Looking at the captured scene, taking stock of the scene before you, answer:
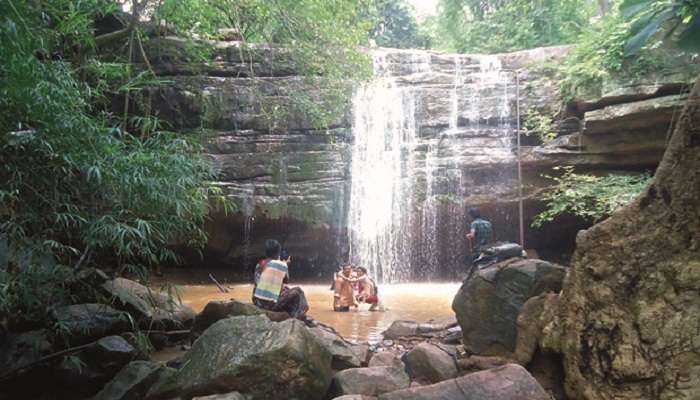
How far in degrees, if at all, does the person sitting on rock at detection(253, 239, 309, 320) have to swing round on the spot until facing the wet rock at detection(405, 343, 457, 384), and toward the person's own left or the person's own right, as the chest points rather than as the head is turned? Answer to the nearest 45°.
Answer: approximately 90° to the person's own right

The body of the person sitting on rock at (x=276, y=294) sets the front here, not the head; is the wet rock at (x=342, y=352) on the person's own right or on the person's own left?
on the person's own right

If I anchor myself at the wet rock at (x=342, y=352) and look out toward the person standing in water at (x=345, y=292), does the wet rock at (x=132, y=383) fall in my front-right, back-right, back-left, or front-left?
back-left

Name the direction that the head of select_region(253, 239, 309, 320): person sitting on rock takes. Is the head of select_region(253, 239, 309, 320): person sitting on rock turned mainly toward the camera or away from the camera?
away from the camera

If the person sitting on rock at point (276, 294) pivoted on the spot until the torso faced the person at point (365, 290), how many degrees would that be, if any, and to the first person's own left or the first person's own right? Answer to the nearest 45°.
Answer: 0° — they already face them

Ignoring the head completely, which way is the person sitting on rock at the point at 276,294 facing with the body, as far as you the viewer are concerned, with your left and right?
facing away from the viewer and to the right of the viewer

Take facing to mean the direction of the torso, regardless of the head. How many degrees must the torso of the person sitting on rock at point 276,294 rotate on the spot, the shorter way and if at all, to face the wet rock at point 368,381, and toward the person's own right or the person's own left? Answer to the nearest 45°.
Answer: approximately 135° to the person's own right

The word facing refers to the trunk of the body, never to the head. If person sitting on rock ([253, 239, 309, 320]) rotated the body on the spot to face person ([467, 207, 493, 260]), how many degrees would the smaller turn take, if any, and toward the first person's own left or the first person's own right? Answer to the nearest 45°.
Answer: approximately 45° to the first person's own right

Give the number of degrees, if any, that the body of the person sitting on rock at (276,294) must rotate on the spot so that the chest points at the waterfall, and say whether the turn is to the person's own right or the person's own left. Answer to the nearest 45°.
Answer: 0° — they already face it

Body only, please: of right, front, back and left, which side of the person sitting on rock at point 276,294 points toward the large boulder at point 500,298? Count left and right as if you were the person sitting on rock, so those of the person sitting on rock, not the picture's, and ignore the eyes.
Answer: right

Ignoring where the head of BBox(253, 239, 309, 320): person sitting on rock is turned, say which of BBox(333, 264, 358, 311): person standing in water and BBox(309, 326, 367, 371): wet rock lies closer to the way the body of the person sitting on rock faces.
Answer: the person standing in water

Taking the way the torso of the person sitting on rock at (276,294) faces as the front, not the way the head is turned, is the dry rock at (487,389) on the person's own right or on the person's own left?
on the person's own right
